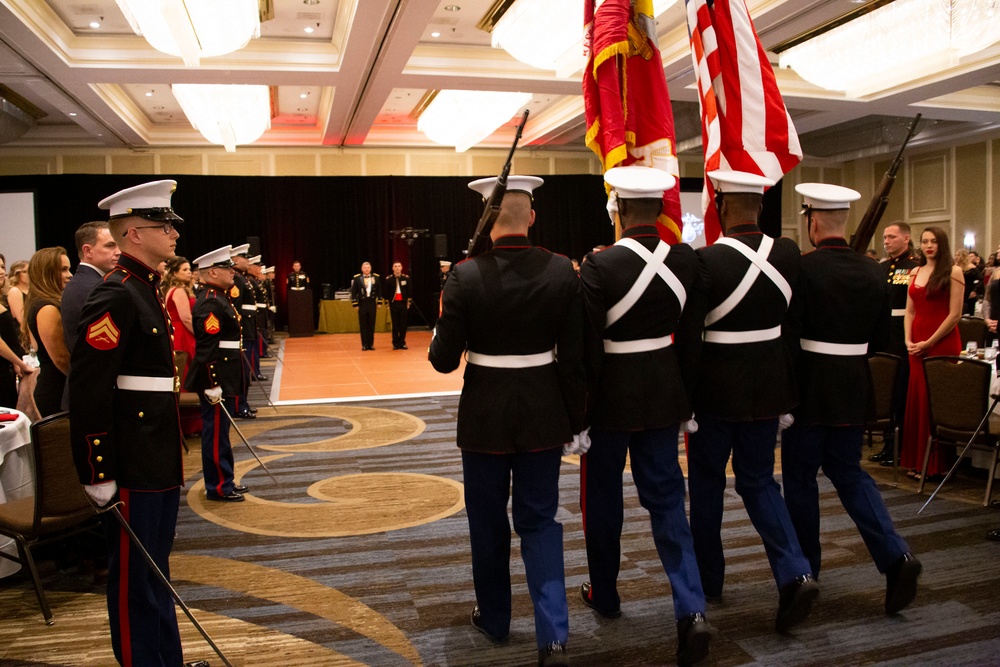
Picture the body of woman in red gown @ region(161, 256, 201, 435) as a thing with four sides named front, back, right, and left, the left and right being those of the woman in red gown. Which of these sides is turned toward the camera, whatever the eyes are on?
right

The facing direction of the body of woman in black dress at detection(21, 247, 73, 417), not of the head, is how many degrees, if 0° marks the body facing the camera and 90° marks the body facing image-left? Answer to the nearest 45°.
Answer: approximately 270°

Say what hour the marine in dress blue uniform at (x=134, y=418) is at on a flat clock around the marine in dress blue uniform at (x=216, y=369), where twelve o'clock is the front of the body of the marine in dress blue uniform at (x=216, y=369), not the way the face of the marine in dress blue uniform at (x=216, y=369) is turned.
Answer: the marine in dress blue uniform at (x=134, y=418) is roughly at 3 o'clock from the marine in dress blue uniform at (x=216, y=369).

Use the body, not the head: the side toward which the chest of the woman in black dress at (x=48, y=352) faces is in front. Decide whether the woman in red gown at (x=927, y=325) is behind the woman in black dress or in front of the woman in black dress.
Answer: in front

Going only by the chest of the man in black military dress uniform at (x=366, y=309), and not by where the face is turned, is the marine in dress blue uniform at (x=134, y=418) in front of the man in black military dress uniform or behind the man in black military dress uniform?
in front

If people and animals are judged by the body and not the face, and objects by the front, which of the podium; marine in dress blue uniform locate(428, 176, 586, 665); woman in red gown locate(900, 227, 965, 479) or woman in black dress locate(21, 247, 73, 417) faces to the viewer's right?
the woman in black dress

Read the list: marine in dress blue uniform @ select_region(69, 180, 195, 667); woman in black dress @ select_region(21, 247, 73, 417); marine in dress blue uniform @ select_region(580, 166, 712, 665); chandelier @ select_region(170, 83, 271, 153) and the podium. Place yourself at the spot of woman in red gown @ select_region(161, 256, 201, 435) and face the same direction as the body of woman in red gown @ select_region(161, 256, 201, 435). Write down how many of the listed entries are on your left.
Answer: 2

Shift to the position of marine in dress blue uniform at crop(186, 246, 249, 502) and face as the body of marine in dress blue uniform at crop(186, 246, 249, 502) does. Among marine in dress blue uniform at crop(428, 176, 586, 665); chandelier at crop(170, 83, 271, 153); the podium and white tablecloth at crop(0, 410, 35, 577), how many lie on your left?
2

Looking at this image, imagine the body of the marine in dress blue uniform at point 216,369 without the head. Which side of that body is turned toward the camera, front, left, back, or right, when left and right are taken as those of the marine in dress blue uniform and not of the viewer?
right

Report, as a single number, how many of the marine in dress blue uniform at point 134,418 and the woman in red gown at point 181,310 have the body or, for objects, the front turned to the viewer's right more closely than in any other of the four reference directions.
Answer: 2

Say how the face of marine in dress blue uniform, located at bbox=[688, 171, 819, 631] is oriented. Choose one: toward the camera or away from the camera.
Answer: away from the camera

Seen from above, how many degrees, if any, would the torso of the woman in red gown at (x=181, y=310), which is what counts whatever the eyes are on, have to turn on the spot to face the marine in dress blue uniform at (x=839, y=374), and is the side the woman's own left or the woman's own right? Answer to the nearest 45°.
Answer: approximately 45° to the woman's own right
